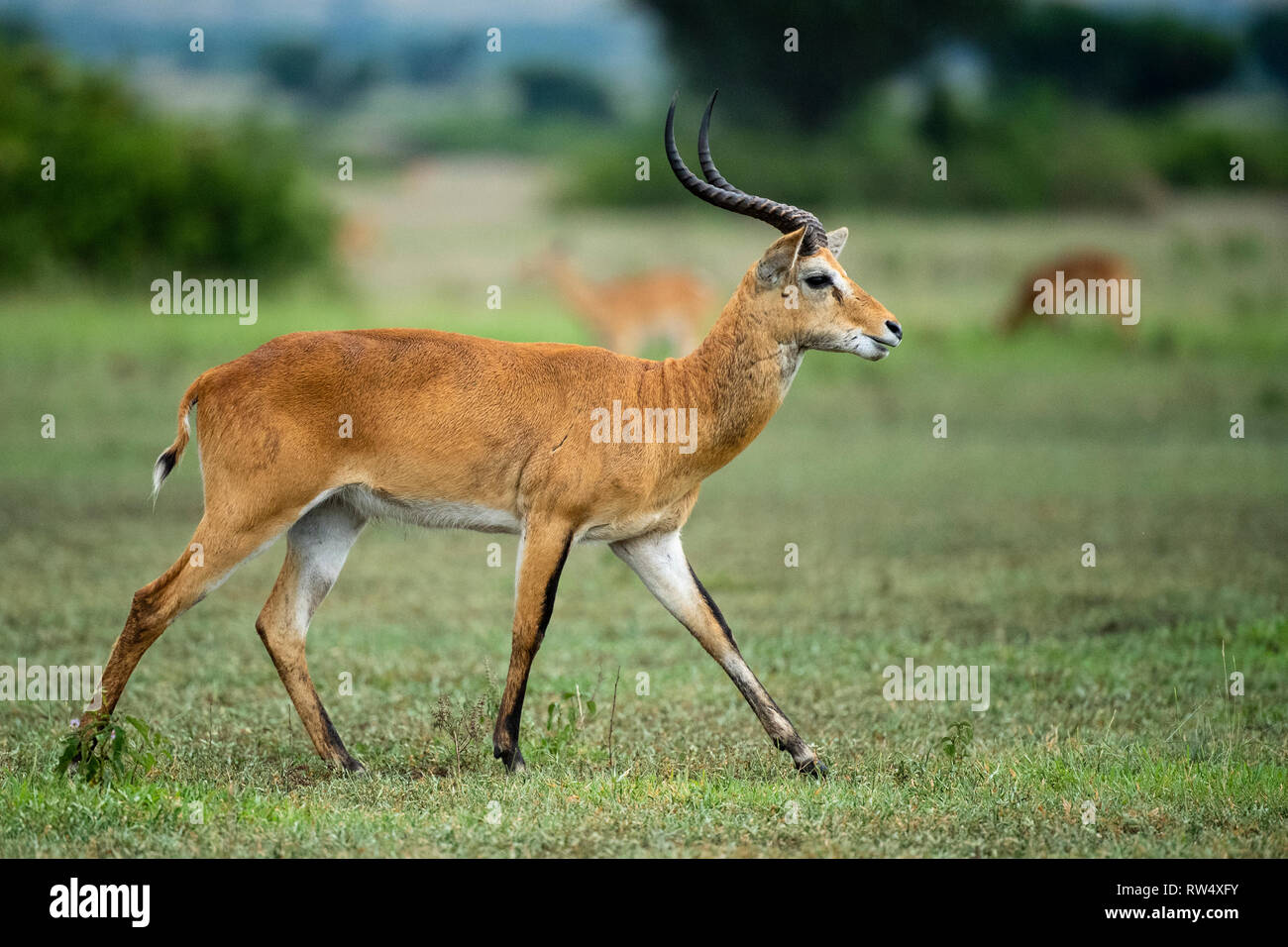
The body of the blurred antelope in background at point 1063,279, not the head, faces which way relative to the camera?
to the viewer's left

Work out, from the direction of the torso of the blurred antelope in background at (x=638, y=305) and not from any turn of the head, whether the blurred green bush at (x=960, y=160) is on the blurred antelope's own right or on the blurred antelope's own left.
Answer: on the blurred antelope's own right

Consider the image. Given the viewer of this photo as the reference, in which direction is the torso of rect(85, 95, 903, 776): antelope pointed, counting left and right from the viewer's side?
facing to the right of the viewer

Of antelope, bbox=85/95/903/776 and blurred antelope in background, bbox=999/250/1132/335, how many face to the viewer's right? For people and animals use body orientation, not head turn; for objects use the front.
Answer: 1

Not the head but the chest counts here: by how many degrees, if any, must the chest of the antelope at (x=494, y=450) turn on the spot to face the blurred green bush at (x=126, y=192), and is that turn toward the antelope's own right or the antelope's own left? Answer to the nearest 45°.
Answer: approximately 90° to the antelope's own left

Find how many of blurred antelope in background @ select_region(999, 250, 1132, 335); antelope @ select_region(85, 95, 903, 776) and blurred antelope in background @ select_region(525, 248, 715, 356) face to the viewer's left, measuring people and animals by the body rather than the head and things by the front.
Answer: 2

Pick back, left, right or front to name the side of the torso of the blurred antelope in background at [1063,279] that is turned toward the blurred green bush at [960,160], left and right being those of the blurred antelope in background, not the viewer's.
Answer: right

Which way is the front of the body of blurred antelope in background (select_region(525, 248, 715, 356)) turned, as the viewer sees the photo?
to the viewer's left
